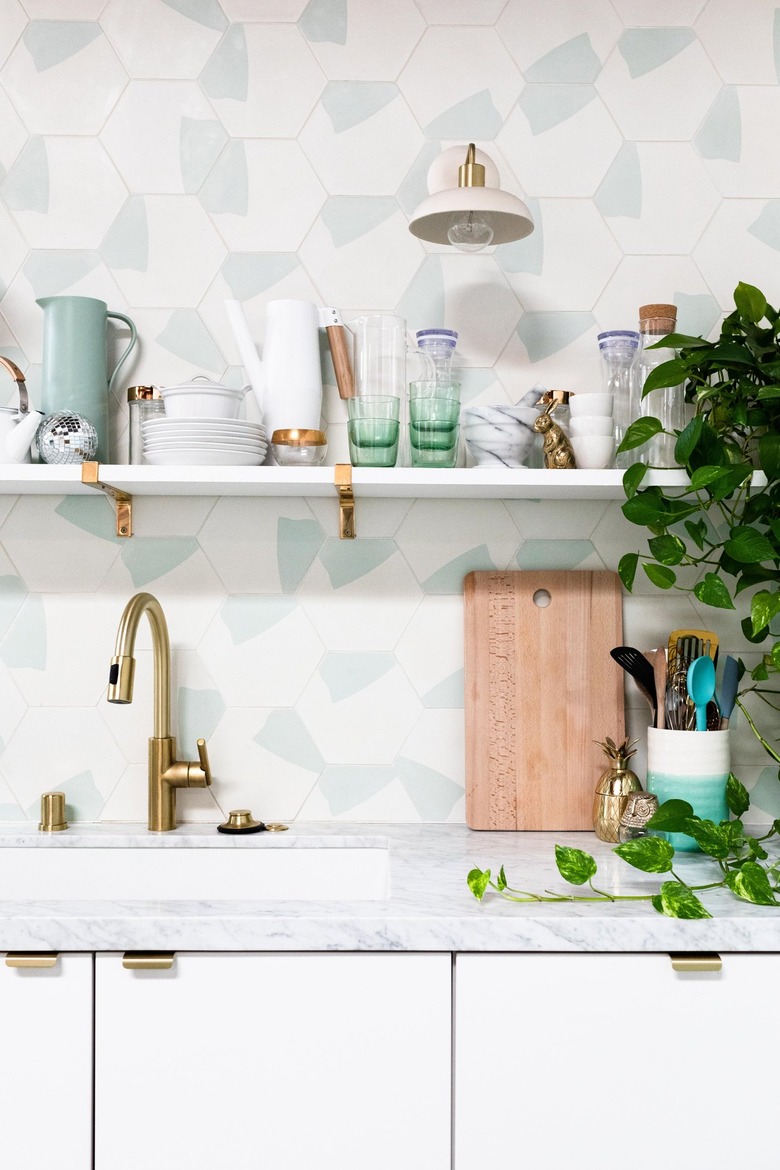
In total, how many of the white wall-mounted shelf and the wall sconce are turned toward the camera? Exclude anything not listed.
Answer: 2

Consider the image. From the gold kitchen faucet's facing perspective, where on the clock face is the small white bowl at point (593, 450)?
The small white bowl is roughly at 8 o'clock from the gold kitchen faucet.

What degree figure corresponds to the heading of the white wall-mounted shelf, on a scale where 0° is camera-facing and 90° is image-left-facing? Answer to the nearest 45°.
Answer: approximately 0°

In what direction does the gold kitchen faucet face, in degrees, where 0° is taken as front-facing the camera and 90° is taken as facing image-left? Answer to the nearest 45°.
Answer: approximately 45°
